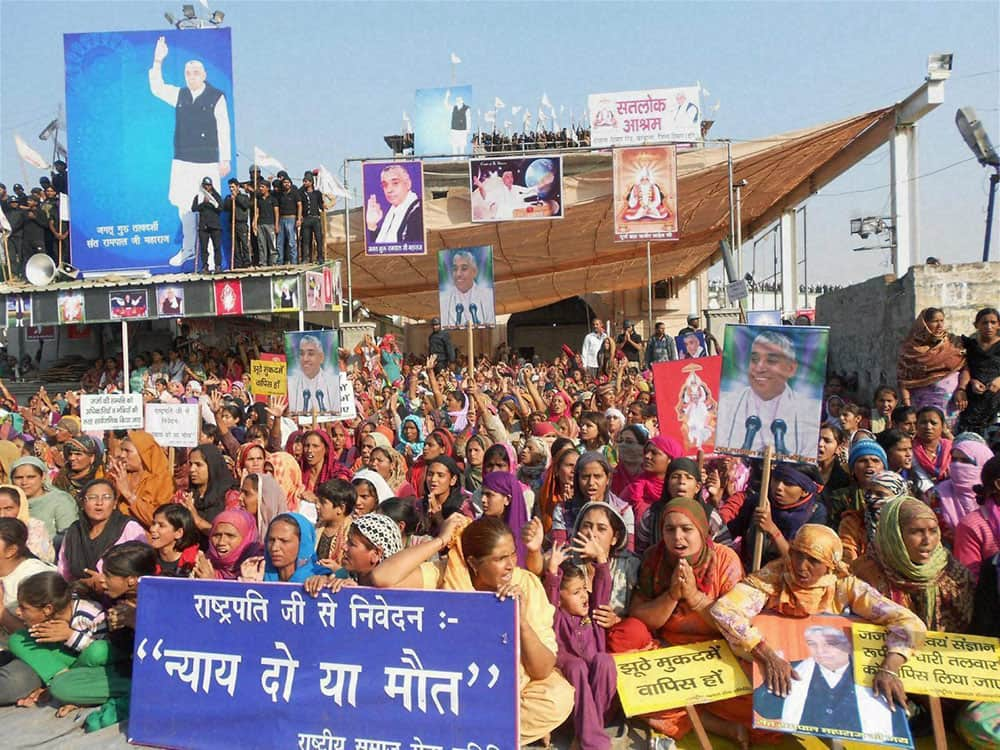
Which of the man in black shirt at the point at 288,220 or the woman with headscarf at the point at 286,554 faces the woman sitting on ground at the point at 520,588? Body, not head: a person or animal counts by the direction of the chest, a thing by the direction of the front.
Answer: the man in black shirt

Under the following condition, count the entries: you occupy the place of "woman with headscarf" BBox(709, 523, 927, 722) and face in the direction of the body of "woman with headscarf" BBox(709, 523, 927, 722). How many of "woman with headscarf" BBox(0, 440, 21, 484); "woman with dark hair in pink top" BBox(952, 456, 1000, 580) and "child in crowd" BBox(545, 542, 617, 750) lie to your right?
2

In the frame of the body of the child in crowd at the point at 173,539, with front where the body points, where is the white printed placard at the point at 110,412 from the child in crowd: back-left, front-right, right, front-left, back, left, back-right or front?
back-right

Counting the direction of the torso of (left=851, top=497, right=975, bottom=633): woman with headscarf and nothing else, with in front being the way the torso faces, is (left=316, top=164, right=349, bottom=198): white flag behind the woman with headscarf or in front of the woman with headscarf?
behind

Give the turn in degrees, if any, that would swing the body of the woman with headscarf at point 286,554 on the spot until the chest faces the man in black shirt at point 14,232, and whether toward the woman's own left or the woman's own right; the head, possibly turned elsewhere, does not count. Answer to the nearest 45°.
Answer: approximately 135° to the woman's own right

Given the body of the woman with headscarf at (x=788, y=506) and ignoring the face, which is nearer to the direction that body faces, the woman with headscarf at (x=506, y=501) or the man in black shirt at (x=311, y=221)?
the woman with headscarf

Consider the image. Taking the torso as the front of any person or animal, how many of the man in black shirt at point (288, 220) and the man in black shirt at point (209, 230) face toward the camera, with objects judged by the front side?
2
